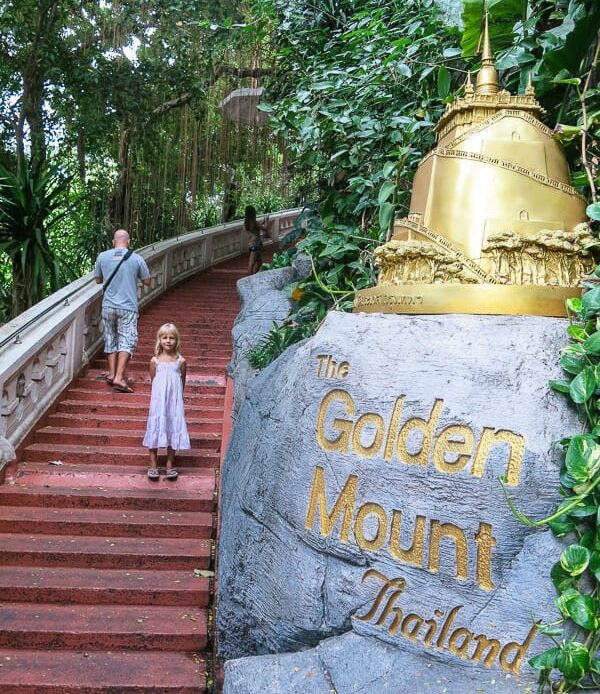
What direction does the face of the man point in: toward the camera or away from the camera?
away from the camera

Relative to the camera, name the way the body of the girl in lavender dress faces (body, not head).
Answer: toward the camera

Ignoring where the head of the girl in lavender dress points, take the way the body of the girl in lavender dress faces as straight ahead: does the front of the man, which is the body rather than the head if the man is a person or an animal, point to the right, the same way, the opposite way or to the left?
the opposite way

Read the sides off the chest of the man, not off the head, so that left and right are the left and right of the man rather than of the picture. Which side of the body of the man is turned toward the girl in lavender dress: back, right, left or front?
back

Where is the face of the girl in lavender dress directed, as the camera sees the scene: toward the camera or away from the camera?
toward the camera

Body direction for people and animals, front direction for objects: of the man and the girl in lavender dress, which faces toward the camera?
the girl in lavender dress

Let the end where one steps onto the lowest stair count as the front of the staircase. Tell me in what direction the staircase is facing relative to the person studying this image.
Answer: facing the viewer

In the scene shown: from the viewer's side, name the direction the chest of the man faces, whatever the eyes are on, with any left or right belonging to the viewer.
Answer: facing away from the viewer
